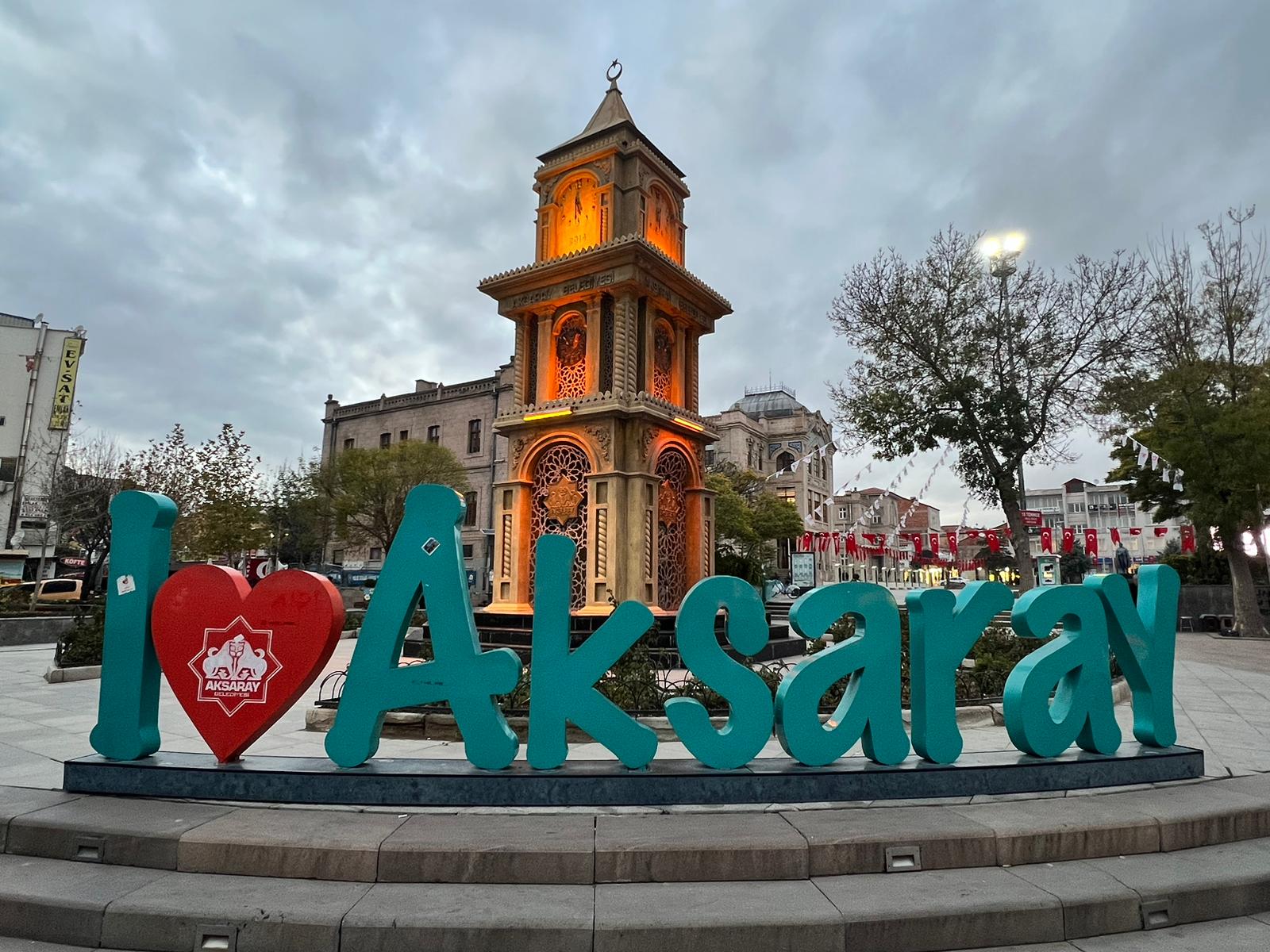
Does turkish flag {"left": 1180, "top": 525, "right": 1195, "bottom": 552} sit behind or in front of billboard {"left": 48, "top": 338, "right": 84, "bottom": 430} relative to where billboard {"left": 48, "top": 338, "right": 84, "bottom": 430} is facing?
in front

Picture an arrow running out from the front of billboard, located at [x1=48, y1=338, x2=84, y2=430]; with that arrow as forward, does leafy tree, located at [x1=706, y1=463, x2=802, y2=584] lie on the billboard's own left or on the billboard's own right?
on the billboard's own left

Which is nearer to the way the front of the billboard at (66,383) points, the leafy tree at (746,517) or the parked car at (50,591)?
the parked car

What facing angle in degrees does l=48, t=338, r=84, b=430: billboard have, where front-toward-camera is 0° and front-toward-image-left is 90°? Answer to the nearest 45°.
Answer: approximately 0°

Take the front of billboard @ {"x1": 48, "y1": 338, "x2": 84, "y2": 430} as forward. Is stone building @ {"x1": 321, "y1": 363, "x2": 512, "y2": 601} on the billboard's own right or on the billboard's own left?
on the billboard's own left

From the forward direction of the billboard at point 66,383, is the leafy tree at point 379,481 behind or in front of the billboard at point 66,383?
in front

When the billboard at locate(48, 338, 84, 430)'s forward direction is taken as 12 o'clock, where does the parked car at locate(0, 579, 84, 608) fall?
The parked car is roughly at 12 o'clock from the billboard.

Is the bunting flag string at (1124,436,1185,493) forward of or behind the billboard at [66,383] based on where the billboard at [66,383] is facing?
forward

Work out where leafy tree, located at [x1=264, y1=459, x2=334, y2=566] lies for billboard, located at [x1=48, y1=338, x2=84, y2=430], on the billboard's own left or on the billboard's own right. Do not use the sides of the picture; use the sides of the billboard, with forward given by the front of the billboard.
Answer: on the billboard's own left

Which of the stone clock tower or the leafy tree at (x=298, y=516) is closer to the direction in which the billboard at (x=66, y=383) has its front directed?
the stone clock tower

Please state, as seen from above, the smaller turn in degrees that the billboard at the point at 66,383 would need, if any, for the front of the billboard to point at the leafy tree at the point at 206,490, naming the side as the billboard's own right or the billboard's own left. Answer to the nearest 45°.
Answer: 0° — it already faces it

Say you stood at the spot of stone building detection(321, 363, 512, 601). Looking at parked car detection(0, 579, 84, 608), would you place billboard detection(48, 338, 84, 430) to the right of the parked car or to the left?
right

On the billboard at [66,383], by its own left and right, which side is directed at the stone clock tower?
front
